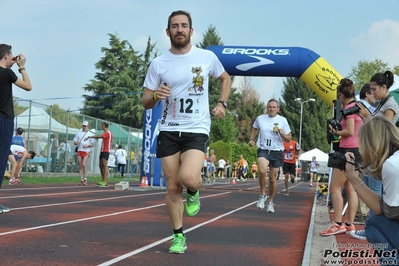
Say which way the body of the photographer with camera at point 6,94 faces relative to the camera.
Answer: to the viewer's right

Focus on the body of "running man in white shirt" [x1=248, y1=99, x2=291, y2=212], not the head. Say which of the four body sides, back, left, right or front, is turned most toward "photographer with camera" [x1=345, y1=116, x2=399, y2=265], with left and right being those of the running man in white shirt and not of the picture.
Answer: front

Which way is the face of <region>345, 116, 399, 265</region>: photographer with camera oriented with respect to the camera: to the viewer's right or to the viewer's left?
to the viewer's left

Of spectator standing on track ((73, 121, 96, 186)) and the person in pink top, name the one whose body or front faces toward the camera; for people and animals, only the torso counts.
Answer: the spectator standing on track

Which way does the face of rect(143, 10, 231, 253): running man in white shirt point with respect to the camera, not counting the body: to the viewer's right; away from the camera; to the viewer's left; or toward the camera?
toward the camera

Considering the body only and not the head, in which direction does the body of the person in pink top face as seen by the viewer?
to the viewer's left

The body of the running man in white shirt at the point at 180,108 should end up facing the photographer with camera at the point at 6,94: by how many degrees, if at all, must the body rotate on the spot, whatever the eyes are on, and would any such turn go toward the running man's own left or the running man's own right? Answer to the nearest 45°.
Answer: approximately 135° to the running man's own right

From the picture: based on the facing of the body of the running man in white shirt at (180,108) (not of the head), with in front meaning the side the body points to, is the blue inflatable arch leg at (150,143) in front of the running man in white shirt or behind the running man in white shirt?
behind

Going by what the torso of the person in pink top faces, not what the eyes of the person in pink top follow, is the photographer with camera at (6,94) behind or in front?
in front

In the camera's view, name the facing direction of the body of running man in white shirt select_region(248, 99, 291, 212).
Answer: toward the camera

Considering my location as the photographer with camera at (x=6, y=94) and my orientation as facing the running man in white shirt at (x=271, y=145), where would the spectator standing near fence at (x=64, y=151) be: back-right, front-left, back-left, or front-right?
front-left

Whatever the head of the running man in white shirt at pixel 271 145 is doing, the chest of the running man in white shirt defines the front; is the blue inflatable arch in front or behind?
behind

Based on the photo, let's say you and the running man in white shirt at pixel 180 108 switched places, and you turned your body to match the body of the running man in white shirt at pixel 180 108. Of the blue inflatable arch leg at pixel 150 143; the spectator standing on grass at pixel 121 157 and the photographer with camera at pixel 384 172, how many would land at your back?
2

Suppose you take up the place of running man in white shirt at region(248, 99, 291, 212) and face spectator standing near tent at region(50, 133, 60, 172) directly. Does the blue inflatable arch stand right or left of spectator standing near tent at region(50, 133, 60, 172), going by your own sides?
right

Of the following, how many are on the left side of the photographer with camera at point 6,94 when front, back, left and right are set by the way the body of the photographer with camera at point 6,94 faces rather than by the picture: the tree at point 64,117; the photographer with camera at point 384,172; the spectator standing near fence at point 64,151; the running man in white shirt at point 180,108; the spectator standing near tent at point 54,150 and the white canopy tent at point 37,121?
4
